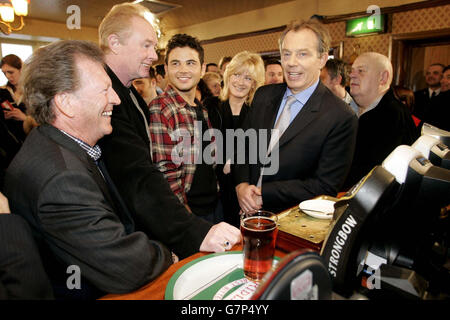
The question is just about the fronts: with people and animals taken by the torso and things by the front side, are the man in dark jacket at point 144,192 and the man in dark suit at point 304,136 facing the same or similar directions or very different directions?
very different directions

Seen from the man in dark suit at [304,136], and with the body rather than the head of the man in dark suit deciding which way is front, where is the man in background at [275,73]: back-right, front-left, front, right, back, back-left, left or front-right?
back-right

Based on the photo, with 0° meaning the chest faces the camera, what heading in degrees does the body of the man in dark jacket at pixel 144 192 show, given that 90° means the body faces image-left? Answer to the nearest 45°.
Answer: approximately 270°

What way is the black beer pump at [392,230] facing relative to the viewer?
to the viewer's left

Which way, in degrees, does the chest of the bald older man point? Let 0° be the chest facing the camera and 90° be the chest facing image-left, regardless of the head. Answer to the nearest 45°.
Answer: approximately 90°

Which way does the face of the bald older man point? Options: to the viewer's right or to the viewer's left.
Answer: to the viewer's left

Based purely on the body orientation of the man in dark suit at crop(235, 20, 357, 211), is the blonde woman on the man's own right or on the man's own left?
on the man's own right

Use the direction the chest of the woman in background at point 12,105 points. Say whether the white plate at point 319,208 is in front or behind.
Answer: in front
